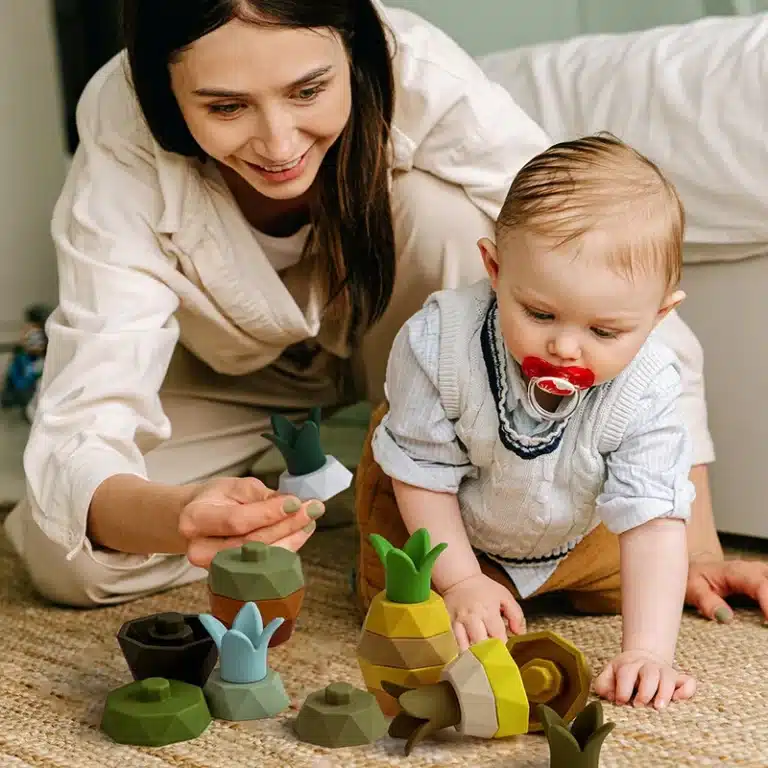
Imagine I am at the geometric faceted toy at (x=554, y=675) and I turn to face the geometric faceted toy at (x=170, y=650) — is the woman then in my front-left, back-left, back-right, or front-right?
front-right

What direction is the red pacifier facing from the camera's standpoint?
toward the camera

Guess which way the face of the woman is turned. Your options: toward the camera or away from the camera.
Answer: toward the camera

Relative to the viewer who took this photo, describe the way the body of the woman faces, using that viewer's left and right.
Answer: facing the viewer and to the right of the viewer

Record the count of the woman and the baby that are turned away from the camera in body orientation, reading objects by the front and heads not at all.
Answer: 0
